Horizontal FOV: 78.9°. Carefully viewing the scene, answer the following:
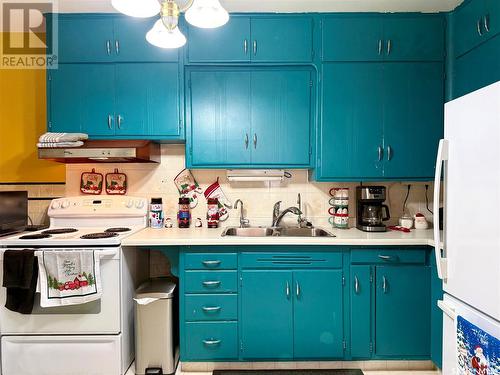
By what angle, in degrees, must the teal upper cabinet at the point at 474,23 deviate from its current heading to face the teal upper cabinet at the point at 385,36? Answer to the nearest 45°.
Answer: approximately 45° to its right

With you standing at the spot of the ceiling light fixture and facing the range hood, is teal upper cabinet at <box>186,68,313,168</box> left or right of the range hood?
right

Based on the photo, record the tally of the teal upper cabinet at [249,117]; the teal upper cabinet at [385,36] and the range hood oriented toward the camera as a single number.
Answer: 3

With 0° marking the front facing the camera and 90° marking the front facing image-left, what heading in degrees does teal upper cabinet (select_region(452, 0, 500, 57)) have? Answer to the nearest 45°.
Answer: approximately 45°

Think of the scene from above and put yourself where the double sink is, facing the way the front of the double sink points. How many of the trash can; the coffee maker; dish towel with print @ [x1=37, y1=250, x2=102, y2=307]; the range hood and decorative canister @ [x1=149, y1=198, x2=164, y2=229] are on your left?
1

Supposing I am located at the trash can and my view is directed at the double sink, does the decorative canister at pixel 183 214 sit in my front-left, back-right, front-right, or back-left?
front-left

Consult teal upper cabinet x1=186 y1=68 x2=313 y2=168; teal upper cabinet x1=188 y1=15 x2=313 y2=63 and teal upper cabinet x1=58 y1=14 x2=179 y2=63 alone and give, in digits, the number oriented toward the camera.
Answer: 3

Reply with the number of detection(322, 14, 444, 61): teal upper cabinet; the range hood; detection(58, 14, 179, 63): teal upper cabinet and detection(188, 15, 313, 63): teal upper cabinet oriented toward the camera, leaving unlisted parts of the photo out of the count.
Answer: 4

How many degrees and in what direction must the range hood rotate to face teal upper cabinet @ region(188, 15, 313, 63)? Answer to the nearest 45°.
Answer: approximately 90° to its left

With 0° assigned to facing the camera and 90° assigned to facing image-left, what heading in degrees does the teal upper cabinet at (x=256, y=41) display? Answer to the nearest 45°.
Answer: approximately 0°

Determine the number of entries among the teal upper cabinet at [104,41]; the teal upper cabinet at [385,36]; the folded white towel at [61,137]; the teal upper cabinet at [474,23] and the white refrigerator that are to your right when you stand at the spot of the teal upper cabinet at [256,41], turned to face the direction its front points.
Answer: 2

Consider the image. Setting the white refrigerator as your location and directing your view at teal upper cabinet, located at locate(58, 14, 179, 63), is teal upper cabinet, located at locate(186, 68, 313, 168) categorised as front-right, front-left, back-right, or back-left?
front-right

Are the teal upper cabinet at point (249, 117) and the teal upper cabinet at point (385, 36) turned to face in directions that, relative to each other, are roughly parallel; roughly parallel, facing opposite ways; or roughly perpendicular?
roughly parallel

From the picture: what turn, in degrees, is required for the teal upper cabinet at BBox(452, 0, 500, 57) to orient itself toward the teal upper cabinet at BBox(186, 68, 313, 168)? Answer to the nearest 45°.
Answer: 0° — it already faces it

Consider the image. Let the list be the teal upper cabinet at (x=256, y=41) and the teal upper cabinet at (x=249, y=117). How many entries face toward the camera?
2

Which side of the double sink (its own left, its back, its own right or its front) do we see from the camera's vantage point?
front
